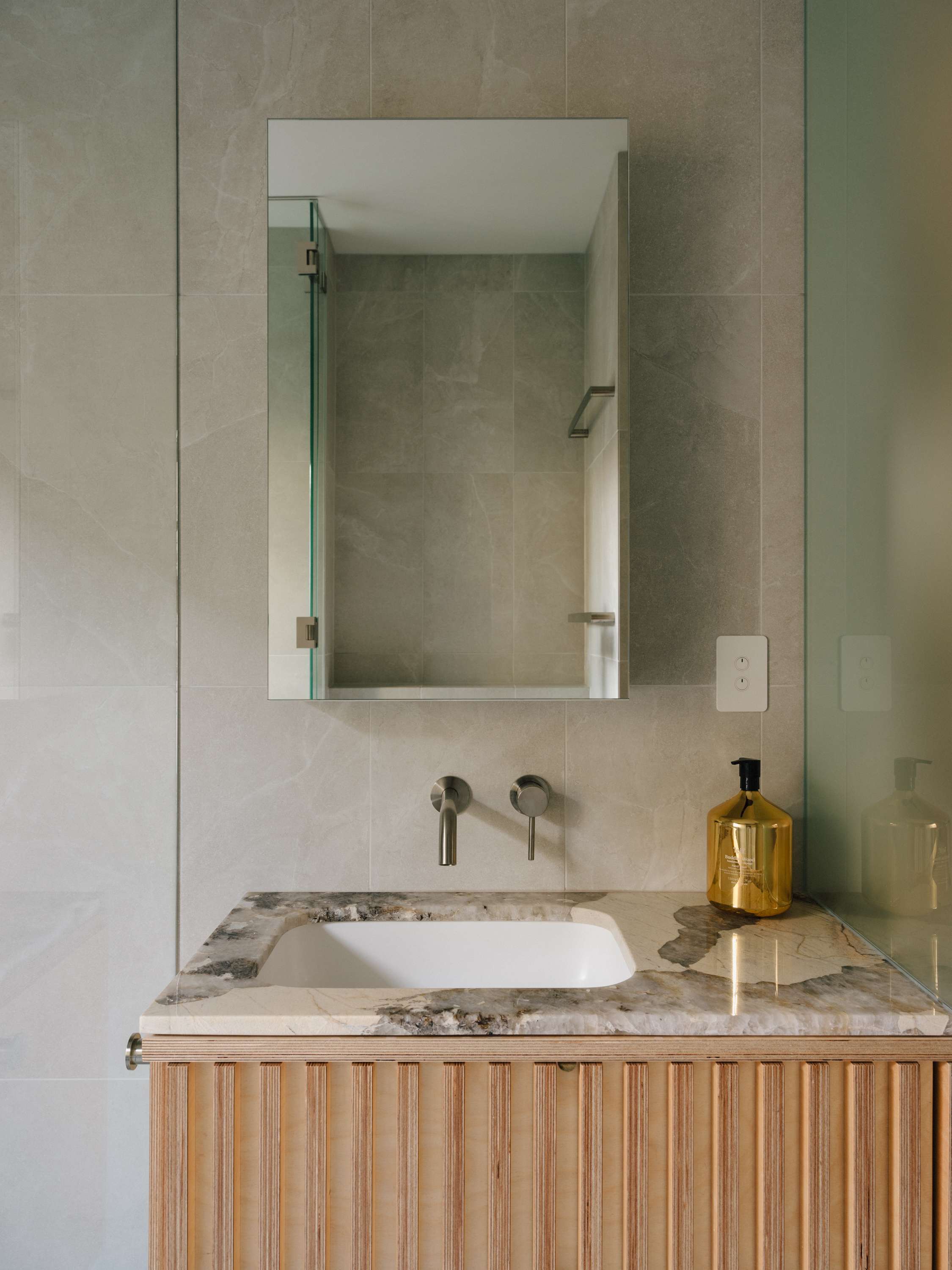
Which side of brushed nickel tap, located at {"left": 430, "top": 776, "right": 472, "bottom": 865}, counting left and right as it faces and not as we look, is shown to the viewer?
front

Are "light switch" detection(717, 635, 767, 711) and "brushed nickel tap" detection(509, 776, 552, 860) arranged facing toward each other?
no

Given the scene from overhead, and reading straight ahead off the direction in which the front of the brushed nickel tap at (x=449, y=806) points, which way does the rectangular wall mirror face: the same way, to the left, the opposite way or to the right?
the same way

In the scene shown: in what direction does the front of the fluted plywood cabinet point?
toward the camera

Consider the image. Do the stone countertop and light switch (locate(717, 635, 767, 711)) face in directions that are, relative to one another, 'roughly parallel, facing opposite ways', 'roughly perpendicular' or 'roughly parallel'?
roughly parallel

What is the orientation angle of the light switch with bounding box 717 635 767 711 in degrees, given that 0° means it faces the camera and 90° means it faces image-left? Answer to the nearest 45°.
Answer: approximately 0°

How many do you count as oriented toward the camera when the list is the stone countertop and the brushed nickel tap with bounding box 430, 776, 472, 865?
2

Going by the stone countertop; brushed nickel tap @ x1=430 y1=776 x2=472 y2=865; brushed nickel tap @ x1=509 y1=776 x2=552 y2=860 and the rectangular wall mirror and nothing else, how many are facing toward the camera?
4

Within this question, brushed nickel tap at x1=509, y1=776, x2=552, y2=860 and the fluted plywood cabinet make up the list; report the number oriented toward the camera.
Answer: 2

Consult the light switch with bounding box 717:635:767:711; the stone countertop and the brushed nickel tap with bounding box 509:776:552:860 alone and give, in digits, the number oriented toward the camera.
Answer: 3

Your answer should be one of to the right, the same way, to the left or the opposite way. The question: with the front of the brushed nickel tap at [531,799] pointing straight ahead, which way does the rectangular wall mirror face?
the same way

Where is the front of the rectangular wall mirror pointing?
toward the camera

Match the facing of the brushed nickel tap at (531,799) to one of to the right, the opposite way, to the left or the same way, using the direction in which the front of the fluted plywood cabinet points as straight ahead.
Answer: the same way
